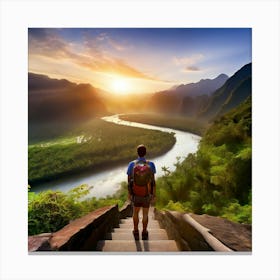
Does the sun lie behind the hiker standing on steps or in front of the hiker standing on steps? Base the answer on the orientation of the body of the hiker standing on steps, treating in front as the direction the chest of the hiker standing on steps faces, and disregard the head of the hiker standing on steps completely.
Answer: in front

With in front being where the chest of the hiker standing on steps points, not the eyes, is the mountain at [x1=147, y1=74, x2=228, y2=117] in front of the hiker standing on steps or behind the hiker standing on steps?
in front

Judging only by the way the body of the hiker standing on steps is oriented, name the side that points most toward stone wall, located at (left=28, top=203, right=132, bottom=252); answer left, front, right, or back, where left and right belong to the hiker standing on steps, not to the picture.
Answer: left

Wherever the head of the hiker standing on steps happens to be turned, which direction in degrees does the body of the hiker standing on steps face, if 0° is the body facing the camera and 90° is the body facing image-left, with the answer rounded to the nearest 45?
approximately 180°
